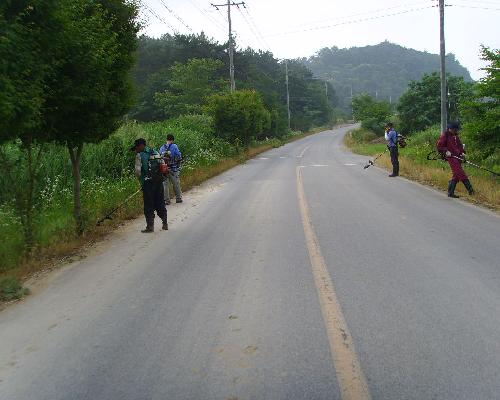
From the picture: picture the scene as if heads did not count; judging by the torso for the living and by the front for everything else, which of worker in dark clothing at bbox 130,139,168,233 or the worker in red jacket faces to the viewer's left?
the worker in dark clothing

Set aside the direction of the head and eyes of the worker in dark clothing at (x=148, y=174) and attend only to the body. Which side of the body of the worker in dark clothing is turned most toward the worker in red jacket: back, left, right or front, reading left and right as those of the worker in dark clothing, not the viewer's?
back

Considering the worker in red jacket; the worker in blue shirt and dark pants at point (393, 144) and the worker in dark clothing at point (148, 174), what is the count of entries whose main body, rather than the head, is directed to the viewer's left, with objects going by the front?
2

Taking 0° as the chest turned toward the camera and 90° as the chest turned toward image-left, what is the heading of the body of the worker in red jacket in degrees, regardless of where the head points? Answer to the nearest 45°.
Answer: approximately 315°

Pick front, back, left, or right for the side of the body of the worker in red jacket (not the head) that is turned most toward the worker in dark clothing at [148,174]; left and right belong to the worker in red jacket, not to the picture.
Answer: right

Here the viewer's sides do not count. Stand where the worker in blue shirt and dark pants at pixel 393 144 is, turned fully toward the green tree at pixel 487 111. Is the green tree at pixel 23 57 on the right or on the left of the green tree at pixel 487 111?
right

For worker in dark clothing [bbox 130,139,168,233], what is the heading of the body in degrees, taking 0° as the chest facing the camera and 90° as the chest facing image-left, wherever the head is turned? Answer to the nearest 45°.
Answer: approximately 90°

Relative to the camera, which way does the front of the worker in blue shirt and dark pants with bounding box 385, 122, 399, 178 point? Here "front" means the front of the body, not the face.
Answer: to the viewer's left
